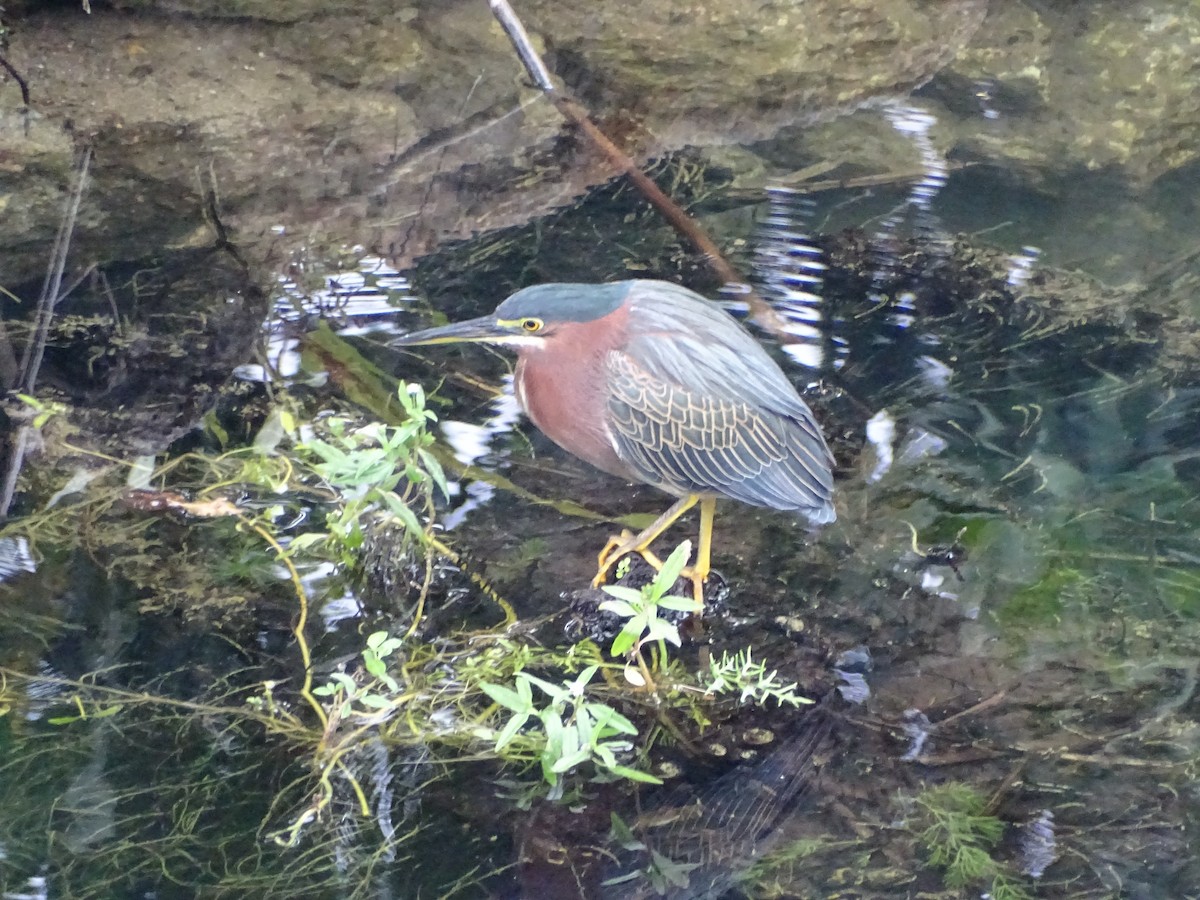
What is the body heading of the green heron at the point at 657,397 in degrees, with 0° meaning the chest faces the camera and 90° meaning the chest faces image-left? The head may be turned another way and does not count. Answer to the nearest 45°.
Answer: approximately 90°

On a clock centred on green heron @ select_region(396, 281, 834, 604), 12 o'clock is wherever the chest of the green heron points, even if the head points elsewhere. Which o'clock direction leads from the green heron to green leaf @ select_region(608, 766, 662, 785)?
The green leaf is roughly at 9 o'clock from the green heron.

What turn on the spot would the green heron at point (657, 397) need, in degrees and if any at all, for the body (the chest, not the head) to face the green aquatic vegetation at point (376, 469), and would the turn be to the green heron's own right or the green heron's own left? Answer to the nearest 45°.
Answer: approximately 45° to the green heron's own left

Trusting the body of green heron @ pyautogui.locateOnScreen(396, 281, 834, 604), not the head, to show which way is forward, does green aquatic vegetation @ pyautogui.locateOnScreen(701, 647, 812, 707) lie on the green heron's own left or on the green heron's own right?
on the green heron's own left

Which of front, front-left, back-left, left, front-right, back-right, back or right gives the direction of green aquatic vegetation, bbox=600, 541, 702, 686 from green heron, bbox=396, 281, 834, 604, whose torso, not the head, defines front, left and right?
left

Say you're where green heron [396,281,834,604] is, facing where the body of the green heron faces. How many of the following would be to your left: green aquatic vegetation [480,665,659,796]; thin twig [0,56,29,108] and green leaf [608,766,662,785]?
2

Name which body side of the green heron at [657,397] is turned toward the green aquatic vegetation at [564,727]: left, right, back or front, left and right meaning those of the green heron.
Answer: left

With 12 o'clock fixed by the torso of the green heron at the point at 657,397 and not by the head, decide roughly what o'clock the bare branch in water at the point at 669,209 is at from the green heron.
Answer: The bare branch in water is roughly at 3 o'clock from the green heron.

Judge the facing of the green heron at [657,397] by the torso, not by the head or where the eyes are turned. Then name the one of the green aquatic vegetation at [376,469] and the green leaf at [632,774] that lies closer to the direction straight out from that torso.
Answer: the green aquatic vegetation

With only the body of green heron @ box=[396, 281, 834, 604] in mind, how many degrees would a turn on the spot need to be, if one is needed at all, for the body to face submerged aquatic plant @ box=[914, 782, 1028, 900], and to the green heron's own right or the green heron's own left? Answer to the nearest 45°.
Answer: approximately 135° to the green heron's own left

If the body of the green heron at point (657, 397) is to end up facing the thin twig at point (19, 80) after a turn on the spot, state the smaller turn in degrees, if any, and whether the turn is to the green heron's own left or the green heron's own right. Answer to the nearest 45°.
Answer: approximately 45° to the green heron's own right
